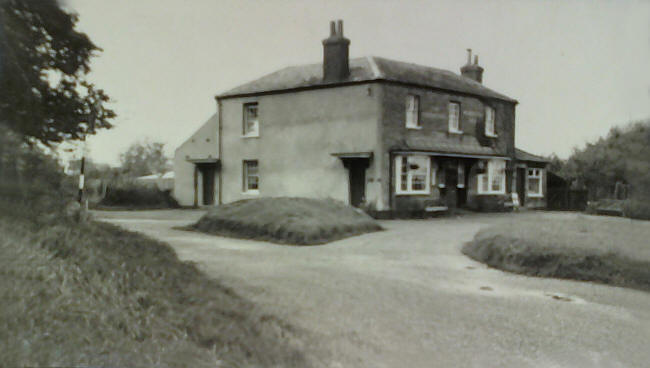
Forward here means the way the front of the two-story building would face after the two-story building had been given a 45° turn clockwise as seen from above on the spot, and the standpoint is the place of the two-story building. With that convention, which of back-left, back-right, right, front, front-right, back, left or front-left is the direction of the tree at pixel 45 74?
front

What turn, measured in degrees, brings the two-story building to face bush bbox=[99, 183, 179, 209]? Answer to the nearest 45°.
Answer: approximately 135° to its right

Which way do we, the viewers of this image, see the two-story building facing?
facing the viewer and to the right of the viewer

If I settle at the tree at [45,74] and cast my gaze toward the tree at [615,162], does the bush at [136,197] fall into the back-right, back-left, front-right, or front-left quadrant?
front-left
